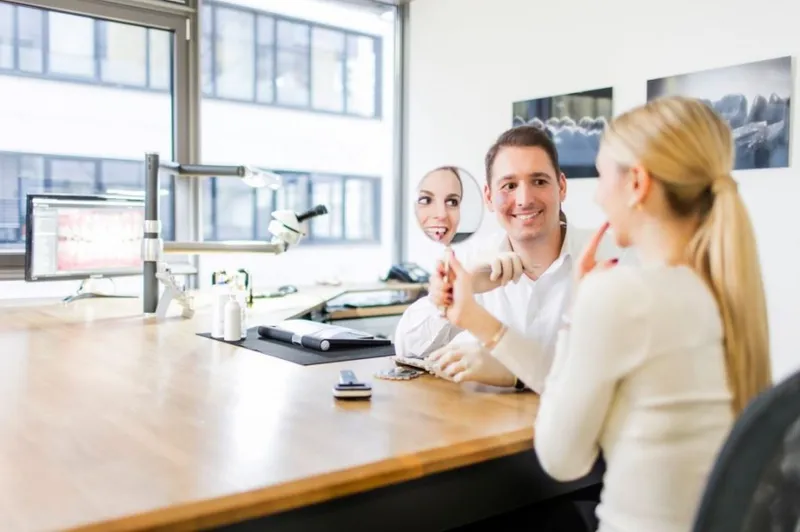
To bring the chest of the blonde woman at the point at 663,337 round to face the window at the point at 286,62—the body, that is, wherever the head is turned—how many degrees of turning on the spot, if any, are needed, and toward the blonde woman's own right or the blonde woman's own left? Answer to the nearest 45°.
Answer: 0° — they already face it

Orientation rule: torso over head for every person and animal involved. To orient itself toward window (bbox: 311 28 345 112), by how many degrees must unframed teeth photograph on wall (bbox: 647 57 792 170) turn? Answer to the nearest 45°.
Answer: approximately 90° to its right

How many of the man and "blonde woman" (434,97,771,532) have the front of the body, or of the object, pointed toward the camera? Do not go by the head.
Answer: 1

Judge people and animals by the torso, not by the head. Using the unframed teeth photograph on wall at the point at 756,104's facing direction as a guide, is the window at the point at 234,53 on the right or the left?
on its right

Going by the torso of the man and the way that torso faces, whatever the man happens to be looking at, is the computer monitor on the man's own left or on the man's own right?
on the man's own right

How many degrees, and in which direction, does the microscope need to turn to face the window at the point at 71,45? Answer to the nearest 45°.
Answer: approximately 135° to its left

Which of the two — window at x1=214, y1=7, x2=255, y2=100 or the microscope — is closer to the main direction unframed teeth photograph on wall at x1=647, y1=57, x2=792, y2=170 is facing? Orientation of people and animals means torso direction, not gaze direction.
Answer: the microscope

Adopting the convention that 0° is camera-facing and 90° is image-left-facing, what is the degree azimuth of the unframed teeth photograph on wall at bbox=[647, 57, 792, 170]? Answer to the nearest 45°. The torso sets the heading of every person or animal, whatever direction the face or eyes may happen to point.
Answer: approximately 45°

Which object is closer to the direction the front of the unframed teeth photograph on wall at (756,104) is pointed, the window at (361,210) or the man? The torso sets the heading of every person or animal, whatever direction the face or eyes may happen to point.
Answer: the man

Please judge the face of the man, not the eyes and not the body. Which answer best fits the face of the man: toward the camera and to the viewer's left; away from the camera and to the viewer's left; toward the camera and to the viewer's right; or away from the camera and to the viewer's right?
toward the camera and to the viewer's right

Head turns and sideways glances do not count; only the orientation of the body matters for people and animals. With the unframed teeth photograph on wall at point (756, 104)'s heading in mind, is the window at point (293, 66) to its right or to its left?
on its right

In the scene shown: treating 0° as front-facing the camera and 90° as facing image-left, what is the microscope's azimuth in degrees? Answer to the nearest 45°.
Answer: approximately 270°
